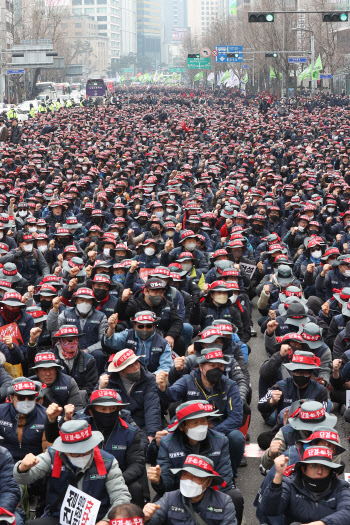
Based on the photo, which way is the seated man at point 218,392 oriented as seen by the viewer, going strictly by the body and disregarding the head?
toward the camera

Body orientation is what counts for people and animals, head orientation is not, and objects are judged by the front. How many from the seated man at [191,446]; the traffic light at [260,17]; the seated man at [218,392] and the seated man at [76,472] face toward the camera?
4

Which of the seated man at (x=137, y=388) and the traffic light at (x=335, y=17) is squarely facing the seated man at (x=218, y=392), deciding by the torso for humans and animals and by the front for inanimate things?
the traffic light

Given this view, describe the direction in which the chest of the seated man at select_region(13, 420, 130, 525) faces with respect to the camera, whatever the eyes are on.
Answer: toward the camera

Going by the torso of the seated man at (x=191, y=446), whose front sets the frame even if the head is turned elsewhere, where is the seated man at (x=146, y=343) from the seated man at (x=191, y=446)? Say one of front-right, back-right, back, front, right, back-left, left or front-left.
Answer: back

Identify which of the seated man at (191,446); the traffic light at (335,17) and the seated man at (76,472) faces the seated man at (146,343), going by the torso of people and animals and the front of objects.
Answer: the traffic light

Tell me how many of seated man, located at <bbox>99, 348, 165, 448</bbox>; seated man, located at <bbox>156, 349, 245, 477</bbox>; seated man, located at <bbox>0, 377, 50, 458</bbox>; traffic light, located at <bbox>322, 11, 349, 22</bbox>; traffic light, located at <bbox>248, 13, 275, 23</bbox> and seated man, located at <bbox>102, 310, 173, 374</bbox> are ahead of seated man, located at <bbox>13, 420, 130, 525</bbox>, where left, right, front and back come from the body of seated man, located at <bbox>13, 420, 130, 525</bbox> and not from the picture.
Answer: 0

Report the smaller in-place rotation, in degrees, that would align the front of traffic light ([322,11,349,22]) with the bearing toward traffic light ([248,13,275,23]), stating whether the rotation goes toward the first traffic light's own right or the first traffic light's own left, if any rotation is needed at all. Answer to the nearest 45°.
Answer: approximately 90° to the first traffic light's own right

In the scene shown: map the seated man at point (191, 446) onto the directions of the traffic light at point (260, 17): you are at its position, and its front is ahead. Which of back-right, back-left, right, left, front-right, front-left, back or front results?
front

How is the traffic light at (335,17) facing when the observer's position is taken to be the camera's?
facing the viewer

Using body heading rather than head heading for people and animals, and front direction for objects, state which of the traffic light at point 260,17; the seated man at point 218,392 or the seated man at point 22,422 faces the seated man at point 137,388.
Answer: the traffic light

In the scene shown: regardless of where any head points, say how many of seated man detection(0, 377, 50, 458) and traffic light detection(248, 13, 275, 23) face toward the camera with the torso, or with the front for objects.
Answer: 2

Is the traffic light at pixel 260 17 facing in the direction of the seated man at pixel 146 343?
yes

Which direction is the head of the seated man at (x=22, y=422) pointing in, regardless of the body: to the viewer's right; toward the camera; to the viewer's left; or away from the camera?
toward the camera

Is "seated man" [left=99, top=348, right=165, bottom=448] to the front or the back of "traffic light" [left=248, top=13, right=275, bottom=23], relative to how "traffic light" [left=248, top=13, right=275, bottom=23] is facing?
to the front

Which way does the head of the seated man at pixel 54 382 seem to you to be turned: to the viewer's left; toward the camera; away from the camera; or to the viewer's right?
toward the camera

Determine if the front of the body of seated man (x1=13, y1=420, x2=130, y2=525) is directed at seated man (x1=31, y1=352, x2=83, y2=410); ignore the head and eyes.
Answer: no

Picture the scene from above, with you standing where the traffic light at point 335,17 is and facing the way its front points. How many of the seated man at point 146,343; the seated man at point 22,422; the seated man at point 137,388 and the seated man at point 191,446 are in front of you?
4

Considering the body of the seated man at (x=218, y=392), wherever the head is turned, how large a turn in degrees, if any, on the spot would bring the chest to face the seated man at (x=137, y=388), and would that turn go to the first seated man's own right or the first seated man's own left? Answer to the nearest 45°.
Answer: approximately 90° to the first seated man's own right
